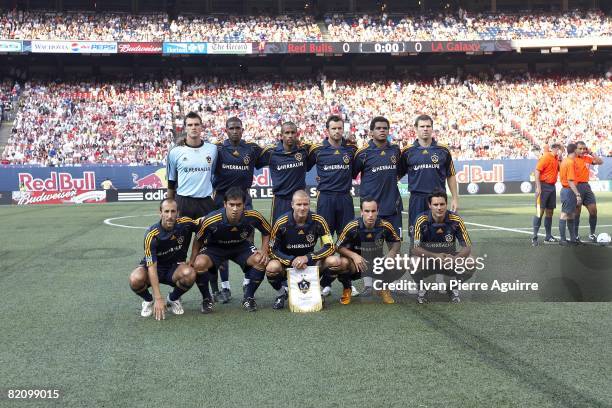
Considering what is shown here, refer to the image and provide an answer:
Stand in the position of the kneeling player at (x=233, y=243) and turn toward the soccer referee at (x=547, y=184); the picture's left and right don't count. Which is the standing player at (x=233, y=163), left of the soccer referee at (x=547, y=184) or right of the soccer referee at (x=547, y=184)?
left

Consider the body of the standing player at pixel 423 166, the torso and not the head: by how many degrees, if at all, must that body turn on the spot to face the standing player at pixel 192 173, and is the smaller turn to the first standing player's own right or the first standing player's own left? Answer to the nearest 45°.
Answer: approximately 90° to the first standing player's own right

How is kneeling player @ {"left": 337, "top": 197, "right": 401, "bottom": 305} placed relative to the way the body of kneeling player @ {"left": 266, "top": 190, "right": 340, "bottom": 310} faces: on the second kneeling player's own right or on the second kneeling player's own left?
on the second kneeling player's own left

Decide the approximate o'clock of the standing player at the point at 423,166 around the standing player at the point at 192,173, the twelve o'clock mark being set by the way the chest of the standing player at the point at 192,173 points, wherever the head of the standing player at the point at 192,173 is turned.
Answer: the standing player at the point at 423,166 is roughly at 9 o'clock from the standing player at the point at 192,173.

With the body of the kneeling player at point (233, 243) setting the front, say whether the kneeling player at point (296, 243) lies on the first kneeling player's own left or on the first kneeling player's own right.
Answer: on the first kneeling player's own left

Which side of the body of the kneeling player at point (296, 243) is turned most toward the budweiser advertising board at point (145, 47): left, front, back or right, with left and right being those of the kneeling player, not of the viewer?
back

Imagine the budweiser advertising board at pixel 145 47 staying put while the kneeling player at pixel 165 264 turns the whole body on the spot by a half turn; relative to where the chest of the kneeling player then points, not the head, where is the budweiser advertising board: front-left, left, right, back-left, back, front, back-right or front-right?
front

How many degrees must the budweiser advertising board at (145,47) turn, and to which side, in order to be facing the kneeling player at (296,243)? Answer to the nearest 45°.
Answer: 0° — it already faces them

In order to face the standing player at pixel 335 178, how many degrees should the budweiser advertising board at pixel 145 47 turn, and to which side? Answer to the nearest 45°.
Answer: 0° — it already faces them

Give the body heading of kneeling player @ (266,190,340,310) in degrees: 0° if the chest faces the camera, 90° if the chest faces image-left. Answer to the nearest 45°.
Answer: approximately 0°

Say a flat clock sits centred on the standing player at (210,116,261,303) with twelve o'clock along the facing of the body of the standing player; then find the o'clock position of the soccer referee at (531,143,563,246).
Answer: The soccer referee is roughly at 8 o'clock from the standing player.
